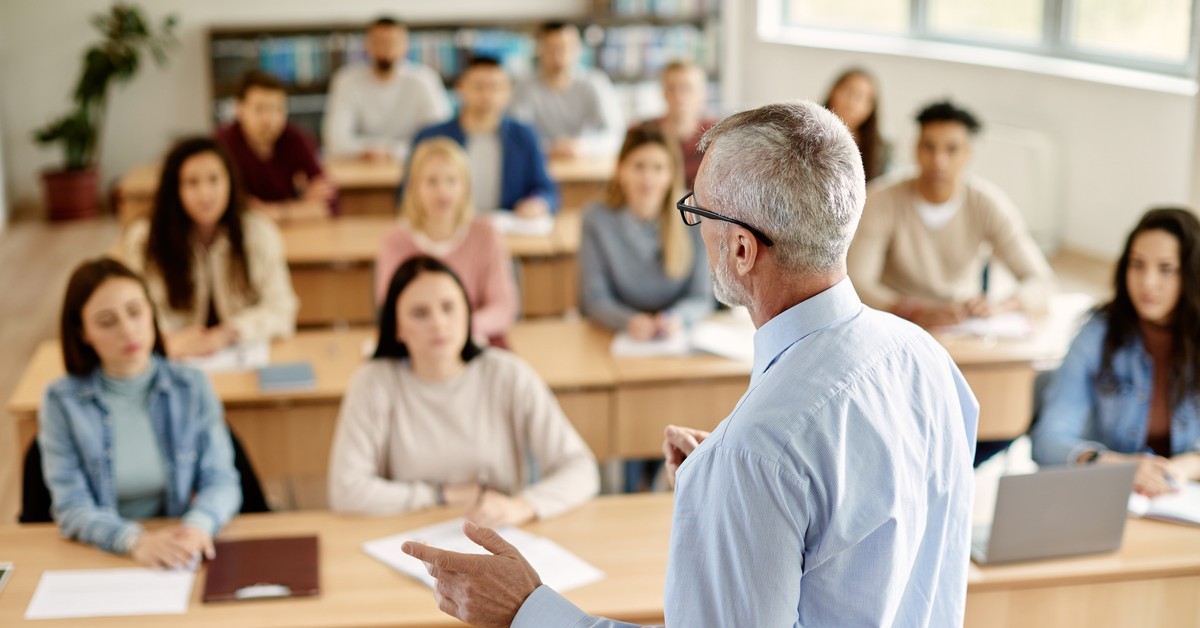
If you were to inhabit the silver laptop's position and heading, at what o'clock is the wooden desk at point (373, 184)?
The wooden desk is roughly at 12 o'clock from the silver laptop.

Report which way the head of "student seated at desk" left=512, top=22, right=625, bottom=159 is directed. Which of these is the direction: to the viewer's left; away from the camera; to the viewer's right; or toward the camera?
toward the camera

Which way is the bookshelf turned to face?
toward the camera

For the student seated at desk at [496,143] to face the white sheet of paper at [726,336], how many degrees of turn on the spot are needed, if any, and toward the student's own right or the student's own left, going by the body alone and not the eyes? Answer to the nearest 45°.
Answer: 0° — they already face it

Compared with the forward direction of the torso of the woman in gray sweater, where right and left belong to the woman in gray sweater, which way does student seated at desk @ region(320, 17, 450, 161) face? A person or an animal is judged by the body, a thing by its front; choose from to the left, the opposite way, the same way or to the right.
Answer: the same way

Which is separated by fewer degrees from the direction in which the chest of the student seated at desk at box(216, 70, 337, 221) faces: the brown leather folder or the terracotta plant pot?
the brown leather folder

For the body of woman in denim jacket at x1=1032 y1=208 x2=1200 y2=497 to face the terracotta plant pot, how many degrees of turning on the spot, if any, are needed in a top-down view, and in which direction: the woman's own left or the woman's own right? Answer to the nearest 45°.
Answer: approximately 135° to the woman's own right

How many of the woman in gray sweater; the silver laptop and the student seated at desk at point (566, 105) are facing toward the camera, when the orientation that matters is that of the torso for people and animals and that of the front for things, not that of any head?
2

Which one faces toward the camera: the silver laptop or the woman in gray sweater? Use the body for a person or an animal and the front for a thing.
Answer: the woman in gray sweater

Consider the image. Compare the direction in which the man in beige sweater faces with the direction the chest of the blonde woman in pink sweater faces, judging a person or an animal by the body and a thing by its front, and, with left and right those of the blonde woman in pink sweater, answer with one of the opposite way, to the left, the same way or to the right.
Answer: the same way

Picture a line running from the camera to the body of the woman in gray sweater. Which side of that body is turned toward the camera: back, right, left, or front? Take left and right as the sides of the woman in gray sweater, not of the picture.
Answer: front

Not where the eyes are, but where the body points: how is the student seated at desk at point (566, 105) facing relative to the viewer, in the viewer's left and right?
facing the viewer

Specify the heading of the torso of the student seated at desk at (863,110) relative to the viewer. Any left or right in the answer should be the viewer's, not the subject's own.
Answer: facing the viewer and to the left of the viewer

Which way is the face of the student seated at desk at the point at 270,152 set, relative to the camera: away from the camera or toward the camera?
toward the camera

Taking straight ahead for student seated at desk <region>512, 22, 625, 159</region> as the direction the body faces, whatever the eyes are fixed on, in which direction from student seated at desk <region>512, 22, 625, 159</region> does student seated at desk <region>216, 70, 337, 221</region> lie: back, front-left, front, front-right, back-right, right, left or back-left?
front-right

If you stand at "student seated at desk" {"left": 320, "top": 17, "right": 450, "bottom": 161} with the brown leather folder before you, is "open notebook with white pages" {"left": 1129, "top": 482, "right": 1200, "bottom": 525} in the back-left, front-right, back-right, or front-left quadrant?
front-left

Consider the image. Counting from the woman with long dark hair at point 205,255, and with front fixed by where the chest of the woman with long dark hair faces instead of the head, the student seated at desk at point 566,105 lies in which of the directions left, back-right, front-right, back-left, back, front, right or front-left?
back-left
